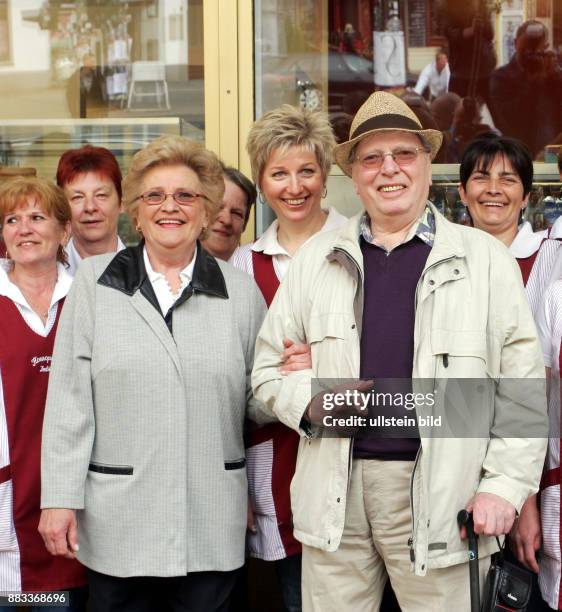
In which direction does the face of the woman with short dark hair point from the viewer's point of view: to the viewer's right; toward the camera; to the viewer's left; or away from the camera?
toward the camera

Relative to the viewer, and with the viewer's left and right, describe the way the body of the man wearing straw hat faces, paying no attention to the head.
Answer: facing the viewer

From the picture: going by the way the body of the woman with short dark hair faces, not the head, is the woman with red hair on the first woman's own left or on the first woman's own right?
on the first woman's own right

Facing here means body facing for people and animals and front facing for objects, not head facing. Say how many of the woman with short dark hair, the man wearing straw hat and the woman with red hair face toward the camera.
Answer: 3

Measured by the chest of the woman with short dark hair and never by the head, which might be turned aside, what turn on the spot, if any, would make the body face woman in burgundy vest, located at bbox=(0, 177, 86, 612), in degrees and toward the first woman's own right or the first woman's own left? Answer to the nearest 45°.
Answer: approximately 45° to the first woman's own right

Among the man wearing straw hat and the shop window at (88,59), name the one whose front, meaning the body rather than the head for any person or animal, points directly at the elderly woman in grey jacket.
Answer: the shop window

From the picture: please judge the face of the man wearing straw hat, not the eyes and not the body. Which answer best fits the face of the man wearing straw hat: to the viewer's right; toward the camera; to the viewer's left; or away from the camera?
toward the camera

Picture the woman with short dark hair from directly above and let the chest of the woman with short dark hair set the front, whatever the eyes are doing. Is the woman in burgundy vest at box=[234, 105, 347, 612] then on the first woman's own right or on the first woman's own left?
on the first woman's own right

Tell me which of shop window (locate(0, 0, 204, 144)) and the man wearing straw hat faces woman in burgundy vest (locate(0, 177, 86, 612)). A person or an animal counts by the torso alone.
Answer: the shop window

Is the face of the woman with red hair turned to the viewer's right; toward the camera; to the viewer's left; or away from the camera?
toward the camera

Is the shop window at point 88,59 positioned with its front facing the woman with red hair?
yes

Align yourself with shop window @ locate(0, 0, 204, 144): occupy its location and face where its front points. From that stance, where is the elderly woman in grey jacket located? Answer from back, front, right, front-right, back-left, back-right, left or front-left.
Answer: front

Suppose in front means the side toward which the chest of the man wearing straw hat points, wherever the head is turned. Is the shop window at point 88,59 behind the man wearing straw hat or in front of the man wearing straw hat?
behind

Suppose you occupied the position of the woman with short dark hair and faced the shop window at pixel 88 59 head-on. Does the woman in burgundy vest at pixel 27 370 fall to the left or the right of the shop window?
left

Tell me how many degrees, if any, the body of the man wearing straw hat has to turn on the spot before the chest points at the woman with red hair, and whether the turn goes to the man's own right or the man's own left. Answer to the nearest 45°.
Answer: approximately 135° to the man's own right

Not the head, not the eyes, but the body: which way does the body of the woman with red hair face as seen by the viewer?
toward the camera

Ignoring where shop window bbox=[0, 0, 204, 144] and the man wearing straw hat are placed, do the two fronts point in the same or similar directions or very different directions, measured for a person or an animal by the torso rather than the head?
same or similar directions

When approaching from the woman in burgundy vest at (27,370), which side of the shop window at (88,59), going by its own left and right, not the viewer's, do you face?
front

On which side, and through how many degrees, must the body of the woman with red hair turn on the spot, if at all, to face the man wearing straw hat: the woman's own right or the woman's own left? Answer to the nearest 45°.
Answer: approximately 45° to the woman's own left

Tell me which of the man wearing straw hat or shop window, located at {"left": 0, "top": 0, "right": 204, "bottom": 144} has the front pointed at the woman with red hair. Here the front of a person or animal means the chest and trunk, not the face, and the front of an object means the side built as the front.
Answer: the shop window
